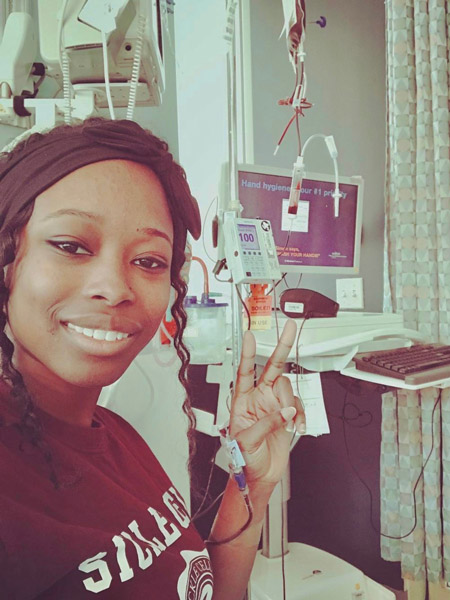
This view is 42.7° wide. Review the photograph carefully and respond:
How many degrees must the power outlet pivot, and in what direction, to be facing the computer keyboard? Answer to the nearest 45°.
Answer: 0° — it already faces it

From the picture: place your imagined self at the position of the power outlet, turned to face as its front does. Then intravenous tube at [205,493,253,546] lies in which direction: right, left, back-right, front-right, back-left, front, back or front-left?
front

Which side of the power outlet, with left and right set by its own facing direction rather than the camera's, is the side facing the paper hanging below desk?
front

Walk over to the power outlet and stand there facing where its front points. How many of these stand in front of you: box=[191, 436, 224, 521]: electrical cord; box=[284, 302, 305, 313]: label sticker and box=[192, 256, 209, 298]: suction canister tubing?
3

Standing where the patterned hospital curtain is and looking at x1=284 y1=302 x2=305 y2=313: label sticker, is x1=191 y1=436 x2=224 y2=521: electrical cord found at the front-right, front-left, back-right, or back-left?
front-left

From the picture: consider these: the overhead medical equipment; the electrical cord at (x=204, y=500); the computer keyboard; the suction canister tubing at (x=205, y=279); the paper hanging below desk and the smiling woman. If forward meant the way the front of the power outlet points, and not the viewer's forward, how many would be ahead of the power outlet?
6

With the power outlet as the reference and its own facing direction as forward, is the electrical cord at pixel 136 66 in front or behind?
in front

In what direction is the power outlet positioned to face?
toward the camera

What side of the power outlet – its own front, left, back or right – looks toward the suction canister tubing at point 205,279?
front

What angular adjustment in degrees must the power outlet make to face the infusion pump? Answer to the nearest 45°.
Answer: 0° — it already faces it

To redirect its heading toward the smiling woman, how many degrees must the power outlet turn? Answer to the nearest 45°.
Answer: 0° — it already faces them
